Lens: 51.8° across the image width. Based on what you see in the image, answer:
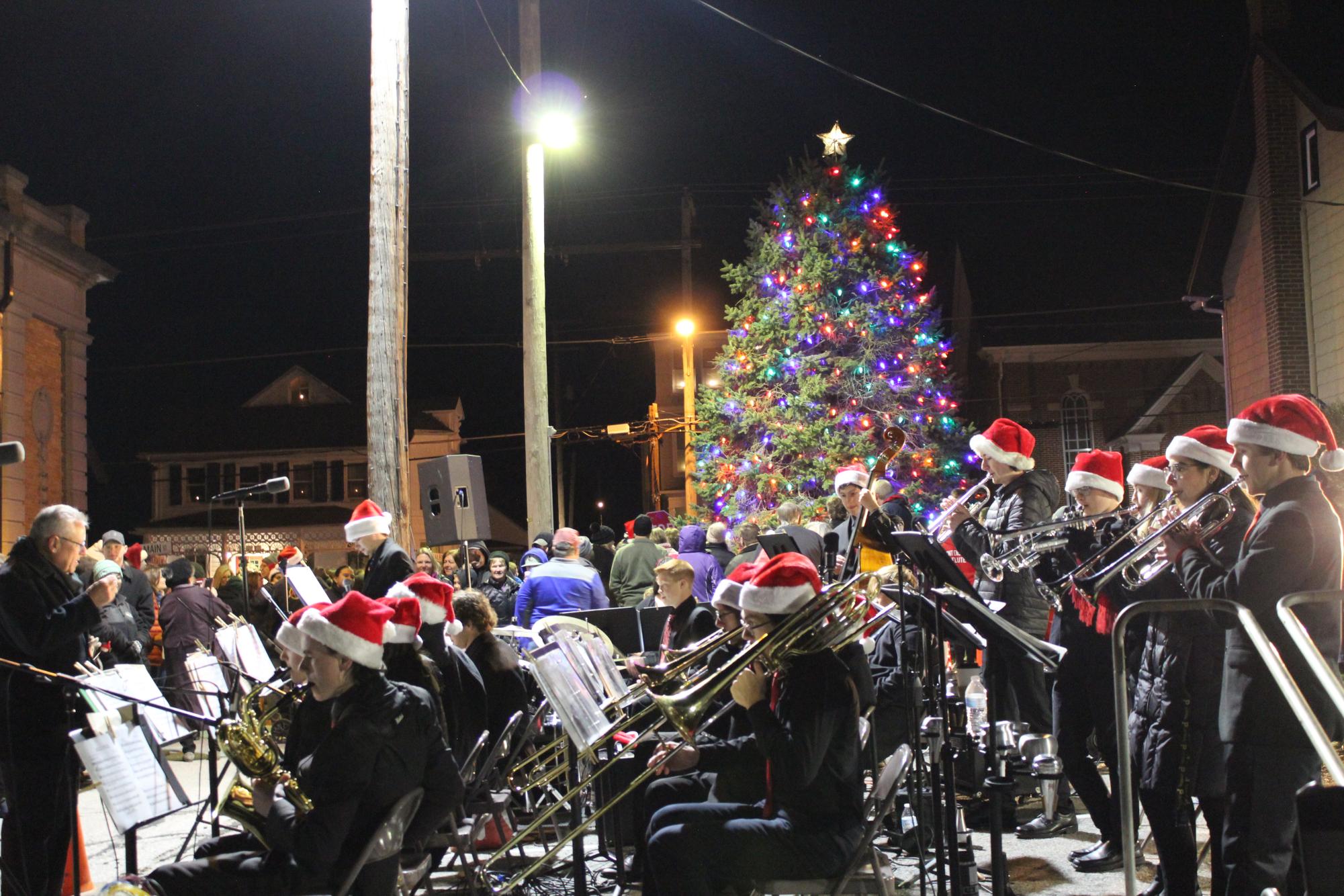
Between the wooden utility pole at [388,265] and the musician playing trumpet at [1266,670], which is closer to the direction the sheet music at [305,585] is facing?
the musician playing trumpet

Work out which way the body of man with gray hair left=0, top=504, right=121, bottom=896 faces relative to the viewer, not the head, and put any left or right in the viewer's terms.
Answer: facing to the right of the viewer

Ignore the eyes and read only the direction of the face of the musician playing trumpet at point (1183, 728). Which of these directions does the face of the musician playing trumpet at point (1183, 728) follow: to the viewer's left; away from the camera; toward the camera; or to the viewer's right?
to the viewer's left

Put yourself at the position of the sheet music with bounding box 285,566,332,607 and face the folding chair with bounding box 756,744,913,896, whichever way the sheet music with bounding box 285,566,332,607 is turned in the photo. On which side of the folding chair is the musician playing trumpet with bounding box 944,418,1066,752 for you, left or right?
left

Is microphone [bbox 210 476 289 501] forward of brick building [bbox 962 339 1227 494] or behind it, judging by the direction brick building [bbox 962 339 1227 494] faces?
forward

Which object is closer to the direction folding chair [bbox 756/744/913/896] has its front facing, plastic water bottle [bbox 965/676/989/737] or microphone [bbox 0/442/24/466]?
the microphone

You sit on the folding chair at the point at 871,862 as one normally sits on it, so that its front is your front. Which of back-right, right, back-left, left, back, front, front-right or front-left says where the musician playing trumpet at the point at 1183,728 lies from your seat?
back

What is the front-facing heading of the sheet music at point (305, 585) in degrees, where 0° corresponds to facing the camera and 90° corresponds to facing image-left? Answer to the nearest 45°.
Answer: approximately 315°

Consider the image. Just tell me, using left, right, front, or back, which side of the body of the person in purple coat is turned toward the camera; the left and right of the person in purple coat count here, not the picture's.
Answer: back

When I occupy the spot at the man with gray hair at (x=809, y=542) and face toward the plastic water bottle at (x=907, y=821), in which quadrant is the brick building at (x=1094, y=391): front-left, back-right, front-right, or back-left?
back-left

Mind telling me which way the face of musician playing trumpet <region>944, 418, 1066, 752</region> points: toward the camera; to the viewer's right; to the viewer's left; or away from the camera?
to the viewer's left

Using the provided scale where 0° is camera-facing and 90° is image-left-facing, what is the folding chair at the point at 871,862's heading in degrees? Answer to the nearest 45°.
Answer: approximately 90°

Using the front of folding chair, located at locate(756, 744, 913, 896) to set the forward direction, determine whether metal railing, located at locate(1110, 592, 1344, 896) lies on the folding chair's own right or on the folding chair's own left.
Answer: on the folding chair's own left
